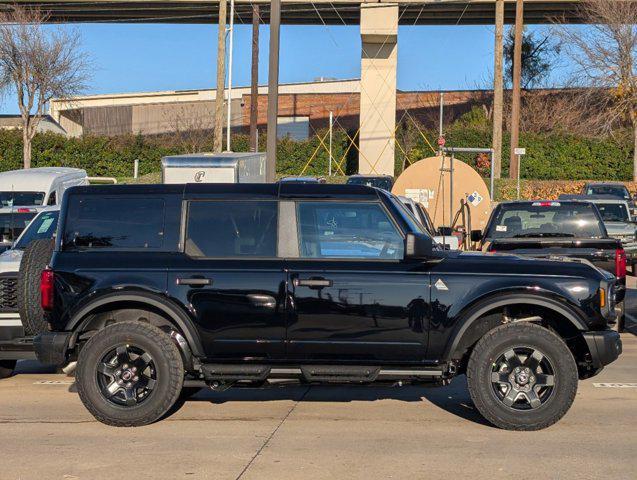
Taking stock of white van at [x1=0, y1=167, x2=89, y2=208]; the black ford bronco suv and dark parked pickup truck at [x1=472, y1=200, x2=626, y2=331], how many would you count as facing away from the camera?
1

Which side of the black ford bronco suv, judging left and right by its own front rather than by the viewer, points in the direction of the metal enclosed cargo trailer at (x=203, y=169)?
left

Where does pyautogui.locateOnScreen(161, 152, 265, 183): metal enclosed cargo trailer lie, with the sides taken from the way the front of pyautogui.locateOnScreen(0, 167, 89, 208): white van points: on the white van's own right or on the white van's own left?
on the white van's own left

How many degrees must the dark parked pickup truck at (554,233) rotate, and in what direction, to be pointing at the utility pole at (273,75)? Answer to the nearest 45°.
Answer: approximately 45° to its left

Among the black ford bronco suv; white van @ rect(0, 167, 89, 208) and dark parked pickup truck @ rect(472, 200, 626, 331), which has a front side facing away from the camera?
the dark parked pickup truck

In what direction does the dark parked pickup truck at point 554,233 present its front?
away from the camera

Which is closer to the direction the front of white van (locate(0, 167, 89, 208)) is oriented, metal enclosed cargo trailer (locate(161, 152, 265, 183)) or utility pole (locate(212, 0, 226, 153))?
the metal enclosed cargo trailer

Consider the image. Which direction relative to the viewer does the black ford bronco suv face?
to the viewer's right

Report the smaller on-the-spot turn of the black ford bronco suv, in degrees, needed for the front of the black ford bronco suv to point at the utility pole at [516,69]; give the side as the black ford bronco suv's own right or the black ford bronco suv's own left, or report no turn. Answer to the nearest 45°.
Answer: approximately 90° to the black ford bronco suv's own left

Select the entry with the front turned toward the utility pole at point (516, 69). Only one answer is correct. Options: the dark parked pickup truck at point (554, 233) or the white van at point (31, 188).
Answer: the dark parked pickup truck

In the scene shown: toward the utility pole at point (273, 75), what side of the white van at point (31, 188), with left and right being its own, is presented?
left

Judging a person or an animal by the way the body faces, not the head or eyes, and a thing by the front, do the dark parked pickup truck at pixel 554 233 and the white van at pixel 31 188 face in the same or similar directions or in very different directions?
very different directions
